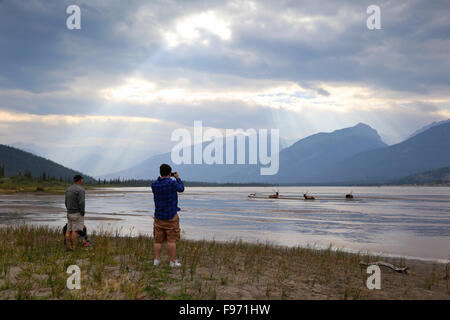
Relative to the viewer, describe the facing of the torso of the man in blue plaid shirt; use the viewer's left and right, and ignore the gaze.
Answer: facing away from the viewer and to the right of the viewer
